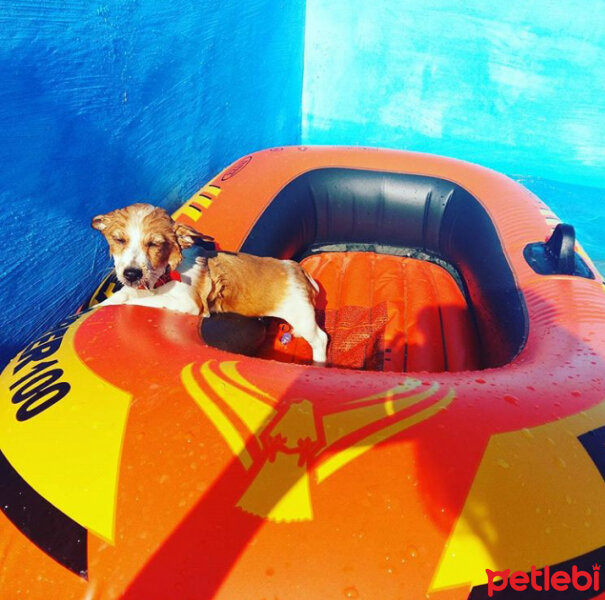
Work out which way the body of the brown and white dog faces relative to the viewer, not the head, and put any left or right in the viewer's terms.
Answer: facing to the left of the viewer
